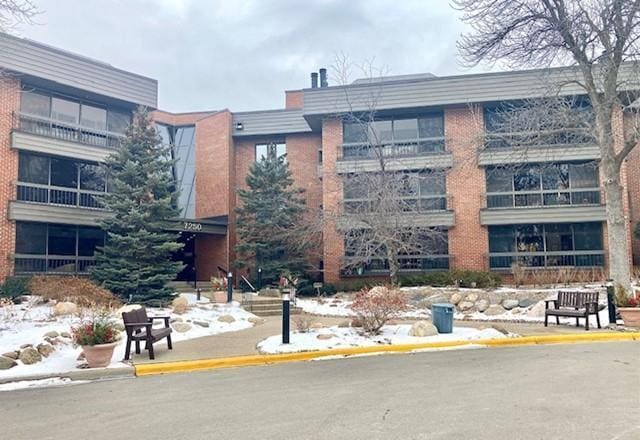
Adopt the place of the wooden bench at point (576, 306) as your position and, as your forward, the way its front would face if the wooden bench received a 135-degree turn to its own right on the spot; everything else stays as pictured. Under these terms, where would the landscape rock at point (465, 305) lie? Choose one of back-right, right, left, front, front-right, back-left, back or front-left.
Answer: front-left

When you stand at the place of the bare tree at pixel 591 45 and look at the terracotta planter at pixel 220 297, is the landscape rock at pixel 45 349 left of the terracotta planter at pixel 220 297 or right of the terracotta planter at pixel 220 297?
left

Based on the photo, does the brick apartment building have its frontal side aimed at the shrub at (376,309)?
yes

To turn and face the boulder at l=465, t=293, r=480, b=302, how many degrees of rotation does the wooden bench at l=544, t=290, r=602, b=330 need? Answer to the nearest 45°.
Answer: approximately 90° to its right

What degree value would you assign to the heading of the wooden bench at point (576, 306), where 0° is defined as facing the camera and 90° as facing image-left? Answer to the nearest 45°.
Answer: approximately 45°

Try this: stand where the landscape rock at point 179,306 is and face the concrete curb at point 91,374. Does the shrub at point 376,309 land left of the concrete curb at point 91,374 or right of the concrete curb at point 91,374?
left

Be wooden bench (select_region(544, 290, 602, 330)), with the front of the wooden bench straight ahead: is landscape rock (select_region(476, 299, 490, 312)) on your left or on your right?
on your right

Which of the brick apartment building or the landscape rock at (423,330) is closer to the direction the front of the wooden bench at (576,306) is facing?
the landscape rock
